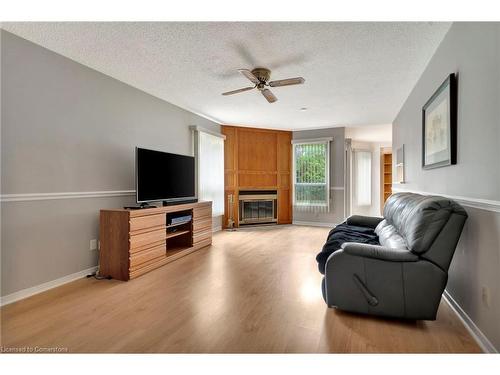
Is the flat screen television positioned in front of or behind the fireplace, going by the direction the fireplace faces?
in front

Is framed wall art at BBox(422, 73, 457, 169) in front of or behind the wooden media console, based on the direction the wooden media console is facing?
in front

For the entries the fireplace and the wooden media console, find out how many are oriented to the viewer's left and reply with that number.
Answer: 0

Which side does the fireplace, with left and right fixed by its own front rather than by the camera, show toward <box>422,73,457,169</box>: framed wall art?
front

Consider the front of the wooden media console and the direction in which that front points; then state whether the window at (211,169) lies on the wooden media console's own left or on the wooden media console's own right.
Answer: on the wooden media console's own left

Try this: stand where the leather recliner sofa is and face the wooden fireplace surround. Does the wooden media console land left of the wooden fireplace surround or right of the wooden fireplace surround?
left

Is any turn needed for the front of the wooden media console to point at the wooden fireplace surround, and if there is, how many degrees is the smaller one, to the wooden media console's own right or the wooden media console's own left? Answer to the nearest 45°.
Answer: approximately 90° to the wooden media console's own left

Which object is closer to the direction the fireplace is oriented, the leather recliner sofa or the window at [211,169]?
the leather recliner sofa

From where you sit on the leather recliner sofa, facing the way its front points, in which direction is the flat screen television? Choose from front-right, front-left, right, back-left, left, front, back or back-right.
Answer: front

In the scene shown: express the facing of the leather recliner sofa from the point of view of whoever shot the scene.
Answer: facing to the left of the viewer

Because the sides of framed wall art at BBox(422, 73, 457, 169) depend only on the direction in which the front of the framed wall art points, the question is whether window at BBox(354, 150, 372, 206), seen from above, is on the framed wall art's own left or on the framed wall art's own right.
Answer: on the framed wall art's own right

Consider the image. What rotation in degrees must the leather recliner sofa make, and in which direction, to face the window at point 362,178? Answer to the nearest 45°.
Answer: approximately 90° to its right

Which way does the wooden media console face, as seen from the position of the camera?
facing the viewer and to the right of the viewer

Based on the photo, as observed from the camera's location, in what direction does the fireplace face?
facing the viewer

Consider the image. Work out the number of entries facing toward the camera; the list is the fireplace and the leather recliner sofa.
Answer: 1

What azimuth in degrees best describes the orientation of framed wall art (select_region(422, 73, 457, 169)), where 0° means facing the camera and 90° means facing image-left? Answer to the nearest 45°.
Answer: approximately 45°
